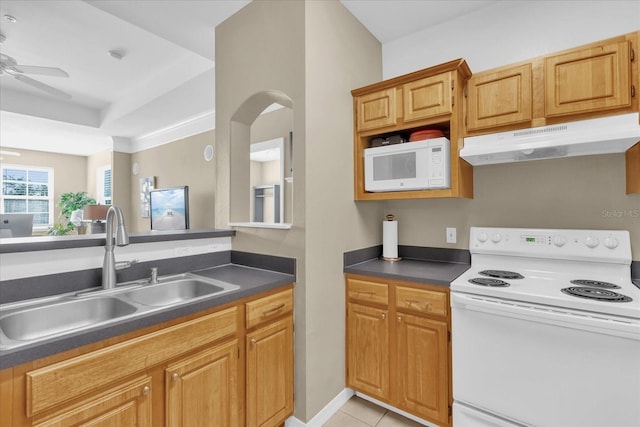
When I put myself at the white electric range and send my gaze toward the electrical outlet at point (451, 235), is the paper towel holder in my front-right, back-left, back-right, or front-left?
front-left

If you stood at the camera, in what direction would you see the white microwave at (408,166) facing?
facing the viewer and to the left of the viewer

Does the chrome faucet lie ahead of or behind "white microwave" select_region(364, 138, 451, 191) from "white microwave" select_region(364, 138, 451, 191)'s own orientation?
ahead

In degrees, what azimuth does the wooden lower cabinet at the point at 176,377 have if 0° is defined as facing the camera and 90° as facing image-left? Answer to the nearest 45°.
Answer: approximately 315°

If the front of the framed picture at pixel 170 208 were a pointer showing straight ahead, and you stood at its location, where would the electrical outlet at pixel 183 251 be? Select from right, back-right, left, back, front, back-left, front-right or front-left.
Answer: front-left

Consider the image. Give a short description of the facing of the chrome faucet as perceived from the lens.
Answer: facing the viewer and to the right of the viewer

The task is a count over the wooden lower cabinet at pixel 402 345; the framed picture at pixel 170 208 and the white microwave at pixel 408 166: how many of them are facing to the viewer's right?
0
